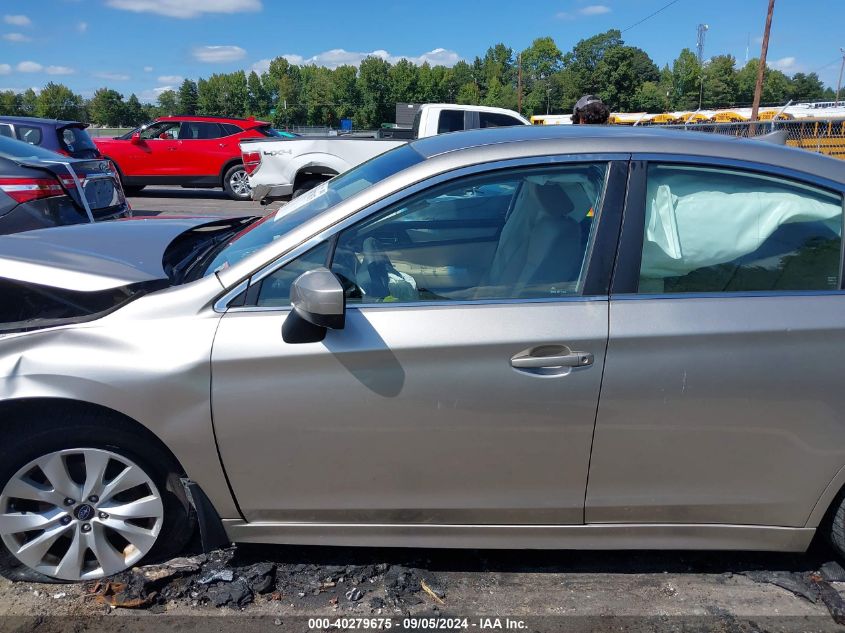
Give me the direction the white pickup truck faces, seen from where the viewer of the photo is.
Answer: facing to the right of the viewer

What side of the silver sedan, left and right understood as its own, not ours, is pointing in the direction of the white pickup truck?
right

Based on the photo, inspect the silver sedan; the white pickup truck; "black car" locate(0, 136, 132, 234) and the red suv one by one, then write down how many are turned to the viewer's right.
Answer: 1

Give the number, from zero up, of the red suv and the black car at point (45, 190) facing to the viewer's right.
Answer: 0

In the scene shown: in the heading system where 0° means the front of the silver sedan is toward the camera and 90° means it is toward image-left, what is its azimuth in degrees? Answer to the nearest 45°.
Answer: approximately 90°

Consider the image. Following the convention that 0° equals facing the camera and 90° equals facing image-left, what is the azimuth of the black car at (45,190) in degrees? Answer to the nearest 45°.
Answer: approximately 135°

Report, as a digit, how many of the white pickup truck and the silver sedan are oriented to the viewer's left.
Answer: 1

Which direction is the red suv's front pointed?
to the viewer's left

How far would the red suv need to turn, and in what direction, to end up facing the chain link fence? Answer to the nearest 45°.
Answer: approximately 180°

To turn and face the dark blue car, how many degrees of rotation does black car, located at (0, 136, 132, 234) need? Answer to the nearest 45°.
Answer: approximately 45° to its right

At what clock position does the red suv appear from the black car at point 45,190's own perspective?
The red suv is roughly at 2 o'clock from the black car.

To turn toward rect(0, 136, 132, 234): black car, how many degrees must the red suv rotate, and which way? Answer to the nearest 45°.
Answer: approximately 90° to its left
